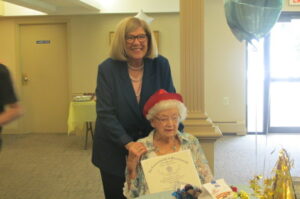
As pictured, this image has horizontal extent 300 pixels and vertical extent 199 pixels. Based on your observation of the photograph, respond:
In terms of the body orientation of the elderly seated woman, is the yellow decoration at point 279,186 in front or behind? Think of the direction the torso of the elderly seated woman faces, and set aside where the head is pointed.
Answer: in front

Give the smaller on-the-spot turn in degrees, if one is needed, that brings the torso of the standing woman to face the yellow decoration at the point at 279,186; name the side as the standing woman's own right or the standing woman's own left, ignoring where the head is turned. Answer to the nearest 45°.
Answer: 0° — they already face it

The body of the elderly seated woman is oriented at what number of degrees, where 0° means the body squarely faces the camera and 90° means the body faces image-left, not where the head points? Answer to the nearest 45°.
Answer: approximately 0°

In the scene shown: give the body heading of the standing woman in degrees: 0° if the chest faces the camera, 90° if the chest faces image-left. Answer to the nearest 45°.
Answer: approximately 315°

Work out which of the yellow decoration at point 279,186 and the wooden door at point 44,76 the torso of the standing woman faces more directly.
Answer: the yellow decoration

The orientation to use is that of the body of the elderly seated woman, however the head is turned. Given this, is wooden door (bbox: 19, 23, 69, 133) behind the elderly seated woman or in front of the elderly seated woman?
behind

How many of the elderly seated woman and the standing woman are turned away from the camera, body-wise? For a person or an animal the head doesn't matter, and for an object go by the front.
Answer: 0

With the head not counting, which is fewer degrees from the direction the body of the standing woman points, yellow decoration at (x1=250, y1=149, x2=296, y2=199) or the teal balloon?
the yellow decoration

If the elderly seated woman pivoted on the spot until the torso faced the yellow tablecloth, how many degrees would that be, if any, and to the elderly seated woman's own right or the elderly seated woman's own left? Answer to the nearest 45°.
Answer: approximately 180°
